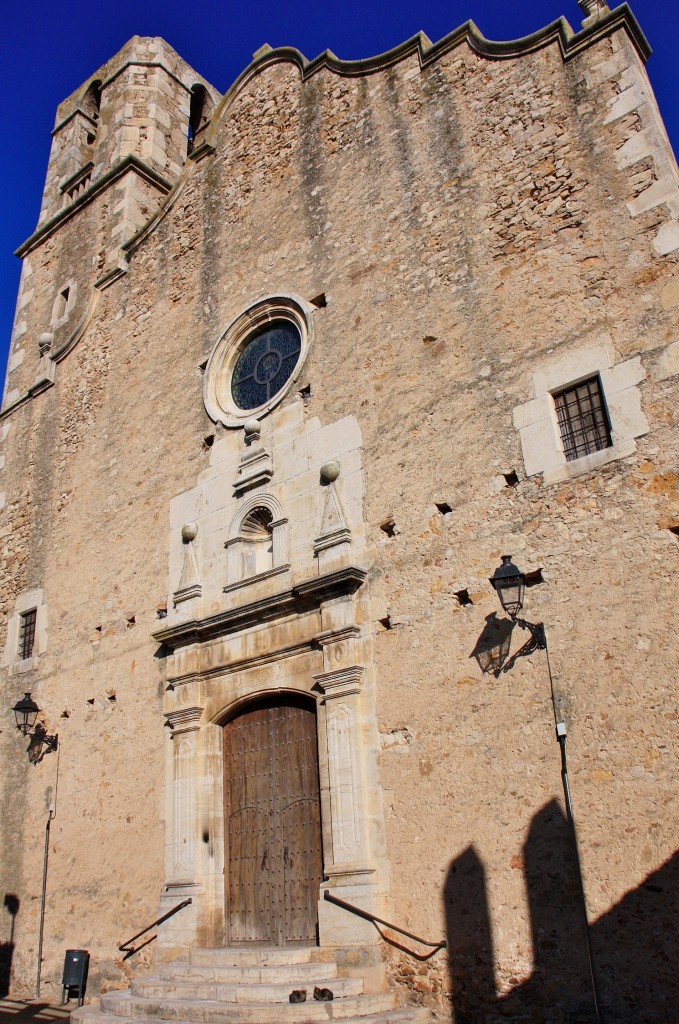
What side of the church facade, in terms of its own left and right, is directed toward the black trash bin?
right

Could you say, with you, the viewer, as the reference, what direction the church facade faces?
facing the viewer and to the left of the viewer
